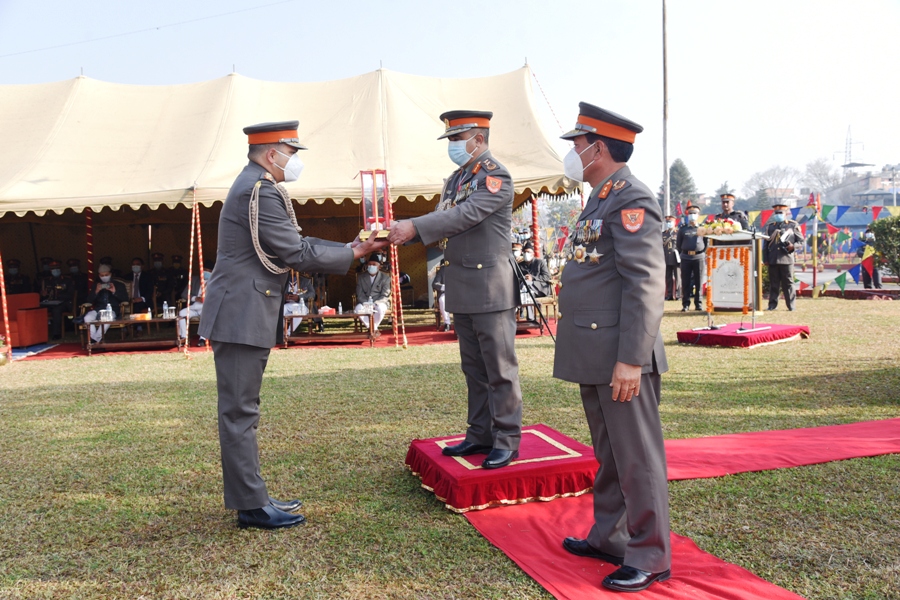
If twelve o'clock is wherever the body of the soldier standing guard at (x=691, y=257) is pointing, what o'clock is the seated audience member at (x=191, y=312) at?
The seated audience member is roughly at 2 o'clock from the soldier standing guard.

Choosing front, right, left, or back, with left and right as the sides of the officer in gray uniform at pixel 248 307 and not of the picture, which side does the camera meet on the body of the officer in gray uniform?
right

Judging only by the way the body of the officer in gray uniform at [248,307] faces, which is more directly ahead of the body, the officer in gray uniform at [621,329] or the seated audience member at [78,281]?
the officer in gray uniform

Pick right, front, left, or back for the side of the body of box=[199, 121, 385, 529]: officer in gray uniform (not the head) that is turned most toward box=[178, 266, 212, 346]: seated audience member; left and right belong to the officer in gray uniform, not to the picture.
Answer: left

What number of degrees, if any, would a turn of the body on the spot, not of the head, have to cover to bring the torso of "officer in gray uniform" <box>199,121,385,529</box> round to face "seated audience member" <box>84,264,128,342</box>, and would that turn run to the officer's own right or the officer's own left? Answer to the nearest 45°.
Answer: approximately 90° to the officer's own left

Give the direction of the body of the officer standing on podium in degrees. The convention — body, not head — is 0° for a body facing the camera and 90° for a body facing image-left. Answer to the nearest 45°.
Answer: approximately 45°
